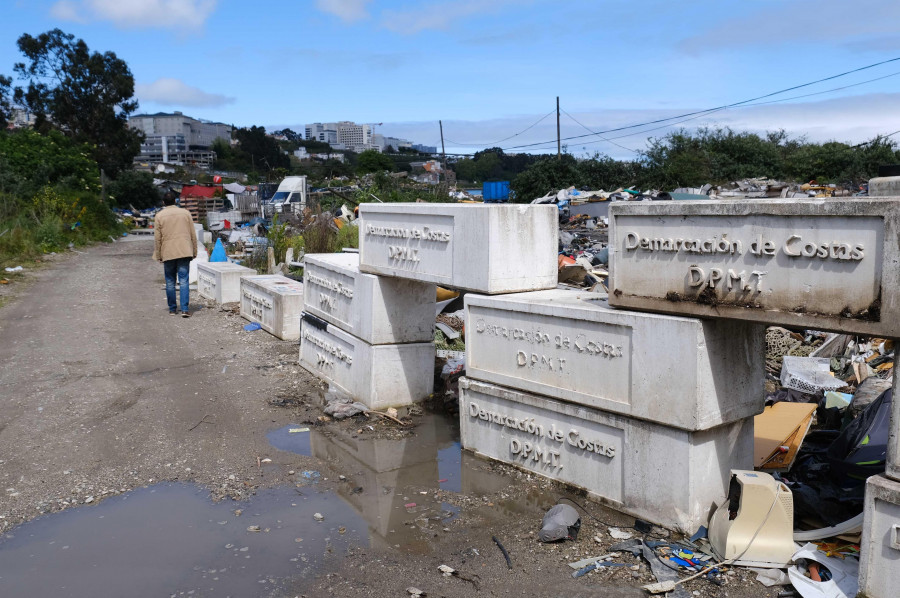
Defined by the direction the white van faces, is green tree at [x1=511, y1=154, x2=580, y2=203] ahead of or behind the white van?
behind

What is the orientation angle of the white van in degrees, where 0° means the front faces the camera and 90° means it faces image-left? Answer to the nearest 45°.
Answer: approximately 45°

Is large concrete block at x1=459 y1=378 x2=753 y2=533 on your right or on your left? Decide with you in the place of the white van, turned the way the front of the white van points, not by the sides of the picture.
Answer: on your left

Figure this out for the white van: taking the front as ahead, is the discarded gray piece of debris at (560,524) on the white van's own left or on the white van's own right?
on the white van's own left

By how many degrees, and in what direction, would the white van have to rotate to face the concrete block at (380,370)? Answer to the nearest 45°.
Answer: approximately 45° to its left

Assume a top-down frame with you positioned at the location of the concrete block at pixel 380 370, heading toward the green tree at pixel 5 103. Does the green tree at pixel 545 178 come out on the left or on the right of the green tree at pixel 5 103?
right
